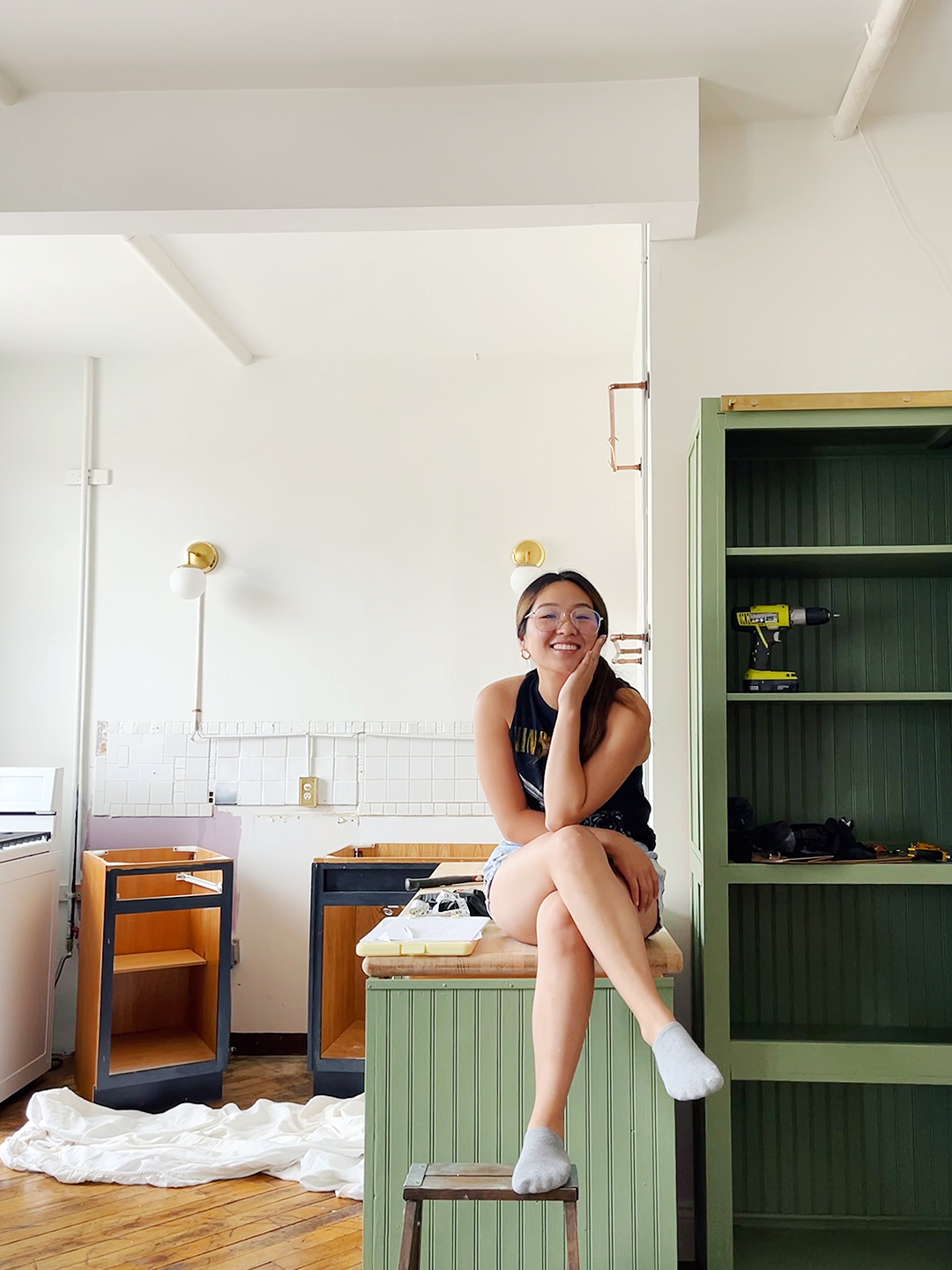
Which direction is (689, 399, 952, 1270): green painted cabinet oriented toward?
toward the camera

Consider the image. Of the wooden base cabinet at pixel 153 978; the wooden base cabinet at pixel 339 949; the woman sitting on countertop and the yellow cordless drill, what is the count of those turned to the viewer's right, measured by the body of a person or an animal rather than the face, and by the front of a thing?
1

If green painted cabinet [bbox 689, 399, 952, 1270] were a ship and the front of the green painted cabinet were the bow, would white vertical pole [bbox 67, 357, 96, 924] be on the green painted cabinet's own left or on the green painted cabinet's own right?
on the green painted cabinet's own right

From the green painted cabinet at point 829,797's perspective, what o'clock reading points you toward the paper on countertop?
The paper on countertop is roughly at 2 o'clock from the green painted cabinet.

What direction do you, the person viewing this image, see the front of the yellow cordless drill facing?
facing to the right of the viewer

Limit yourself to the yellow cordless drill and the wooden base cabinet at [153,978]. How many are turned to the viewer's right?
1

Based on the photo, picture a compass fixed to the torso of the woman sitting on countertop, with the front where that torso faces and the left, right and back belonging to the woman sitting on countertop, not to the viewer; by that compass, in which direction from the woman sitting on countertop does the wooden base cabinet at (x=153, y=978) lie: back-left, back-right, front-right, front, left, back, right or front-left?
back-right

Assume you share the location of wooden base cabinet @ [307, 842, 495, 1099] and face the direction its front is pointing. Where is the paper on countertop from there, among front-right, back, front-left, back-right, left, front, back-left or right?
front

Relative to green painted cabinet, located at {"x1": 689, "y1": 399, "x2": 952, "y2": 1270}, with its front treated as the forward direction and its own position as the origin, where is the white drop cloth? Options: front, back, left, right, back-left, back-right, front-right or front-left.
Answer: right

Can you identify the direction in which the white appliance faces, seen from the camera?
facing the viewer and to the right of the viewer

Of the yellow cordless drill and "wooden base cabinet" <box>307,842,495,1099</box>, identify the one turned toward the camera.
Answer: the wooden base cabinet

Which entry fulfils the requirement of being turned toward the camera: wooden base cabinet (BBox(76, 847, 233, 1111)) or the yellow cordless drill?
the wooden base cabinet

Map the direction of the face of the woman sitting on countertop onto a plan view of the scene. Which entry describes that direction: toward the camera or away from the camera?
toward the camera

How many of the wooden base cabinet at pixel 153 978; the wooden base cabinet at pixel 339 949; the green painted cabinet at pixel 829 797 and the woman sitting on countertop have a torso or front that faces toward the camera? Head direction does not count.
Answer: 4

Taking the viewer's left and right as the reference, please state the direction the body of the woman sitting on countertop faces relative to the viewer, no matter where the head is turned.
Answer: facing the viewer
